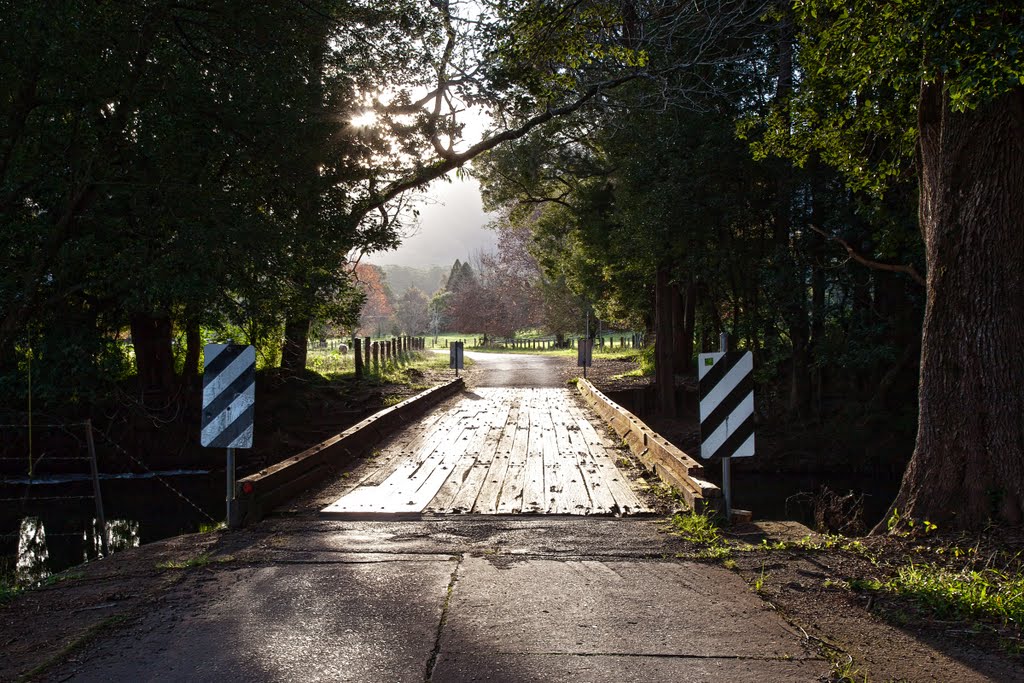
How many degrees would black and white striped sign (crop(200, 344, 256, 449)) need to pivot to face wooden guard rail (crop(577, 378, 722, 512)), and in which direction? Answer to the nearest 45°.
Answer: approximately 90° to its left

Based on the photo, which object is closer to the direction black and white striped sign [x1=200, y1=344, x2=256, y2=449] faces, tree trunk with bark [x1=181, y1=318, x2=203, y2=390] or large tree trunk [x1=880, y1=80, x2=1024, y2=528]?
the large tree trunk

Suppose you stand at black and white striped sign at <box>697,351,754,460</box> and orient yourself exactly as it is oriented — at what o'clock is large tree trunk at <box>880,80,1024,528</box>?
The large tree trunk is roughly at 8 o'clock from the black and white striped sign.

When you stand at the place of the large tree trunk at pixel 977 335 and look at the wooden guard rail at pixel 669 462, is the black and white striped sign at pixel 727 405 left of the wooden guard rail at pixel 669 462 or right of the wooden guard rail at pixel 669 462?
left

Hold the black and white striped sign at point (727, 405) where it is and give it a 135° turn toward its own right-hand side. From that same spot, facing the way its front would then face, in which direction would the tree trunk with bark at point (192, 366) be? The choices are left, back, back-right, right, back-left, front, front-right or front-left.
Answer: front

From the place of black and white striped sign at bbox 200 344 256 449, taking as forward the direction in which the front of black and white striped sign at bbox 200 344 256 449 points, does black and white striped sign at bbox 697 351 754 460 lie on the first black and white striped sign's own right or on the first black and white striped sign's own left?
on the first black and white striped sign's own left

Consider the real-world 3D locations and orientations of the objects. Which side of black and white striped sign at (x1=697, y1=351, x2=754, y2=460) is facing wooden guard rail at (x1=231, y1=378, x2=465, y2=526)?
right

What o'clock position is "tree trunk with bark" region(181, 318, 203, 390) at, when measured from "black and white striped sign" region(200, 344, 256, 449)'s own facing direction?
The tree trunk with bark is roughly at 6 o'clock from the black and white striped sign.

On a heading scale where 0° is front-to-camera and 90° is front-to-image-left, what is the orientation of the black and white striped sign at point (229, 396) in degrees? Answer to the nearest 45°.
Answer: approximately 0°

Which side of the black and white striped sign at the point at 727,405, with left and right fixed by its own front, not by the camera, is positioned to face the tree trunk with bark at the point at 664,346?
back

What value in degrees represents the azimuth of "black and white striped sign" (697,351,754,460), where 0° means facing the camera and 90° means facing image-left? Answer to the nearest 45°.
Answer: approximately 0°

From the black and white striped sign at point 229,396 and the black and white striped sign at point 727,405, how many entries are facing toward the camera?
2
